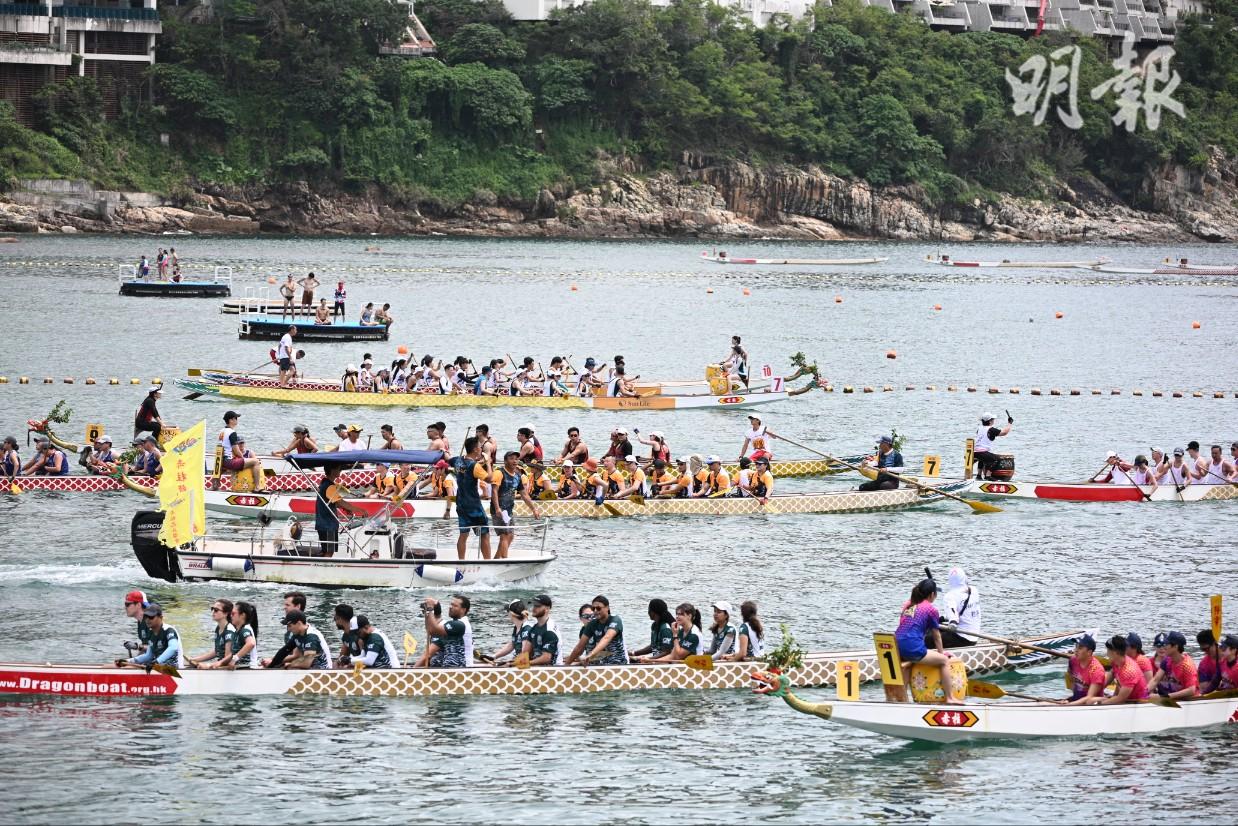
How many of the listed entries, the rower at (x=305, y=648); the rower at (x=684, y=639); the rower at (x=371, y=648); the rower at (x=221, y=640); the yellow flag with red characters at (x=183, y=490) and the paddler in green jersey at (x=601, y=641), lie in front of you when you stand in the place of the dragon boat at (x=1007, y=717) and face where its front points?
6

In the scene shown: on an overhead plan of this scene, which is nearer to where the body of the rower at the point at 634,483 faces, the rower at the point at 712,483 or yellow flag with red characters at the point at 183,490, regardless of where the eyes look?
the yellow flag with red characters

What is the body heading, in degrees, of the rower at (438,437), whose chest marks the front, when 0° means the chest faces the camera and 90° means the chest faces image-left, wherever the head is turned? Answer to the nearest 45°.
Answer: approximately 90°

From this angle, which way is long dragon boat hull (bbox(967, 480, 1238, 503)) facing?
to the viewer's left

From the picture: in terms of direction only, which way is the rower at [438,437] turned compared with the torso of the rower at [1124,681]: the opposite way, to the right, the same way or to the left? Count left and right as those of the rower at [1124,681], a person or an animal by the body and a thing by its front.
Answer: the same way

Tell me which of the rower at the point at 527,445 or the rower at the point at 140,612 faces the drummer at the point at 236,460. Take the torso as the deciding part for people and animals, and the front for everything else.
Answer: the rower at the point at 527,445

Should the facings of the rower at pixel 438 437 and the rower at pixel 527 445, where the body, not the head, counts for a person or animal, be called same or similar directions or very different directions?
same or similar directions

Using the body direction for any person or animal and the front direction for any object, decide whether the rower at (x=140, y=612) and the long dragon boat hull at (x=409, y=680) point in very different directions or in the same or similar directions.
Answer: same or similar directions

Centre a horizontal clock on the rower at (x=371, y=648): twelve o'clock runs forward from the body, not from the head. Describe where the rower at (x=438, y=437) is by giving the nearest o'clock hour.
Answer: the rower at (x=438, y=437) is roughly at 3 o'clock from the rower at (x=371, y=648).

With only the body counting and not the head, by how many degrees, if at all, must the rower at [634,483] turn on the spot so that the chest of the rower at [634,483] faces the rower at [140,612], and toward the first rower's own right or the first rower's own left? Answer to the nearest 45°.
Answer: approximately 45° to the first rower's own left

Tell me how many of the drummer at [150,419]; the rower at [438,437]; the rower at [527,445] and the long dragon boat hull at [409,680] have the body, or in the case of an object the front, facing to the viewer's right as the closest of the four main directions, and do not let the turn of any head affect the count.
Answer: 1

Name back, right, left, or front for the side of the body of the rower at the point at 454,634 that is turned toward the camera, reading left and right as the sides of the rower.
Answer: left

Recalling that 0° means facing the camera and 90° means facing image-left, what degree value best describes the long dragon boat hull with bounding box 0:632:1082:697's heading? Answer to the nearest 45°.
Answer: approximately 90°

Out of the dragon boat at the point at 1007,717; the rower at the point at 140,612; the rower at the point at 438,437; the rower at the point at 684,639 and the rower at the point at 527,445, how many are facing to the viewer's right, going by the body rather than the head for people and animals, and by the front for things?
0

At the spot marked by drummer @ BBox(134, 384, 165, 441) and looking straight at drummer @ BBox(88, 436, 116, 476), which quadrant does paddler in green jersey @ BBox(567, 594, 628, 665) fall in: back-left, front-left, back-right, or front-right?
front-left

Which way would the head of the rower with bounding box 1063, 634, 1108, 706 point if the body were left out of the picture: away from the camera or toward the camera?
toward the camera
